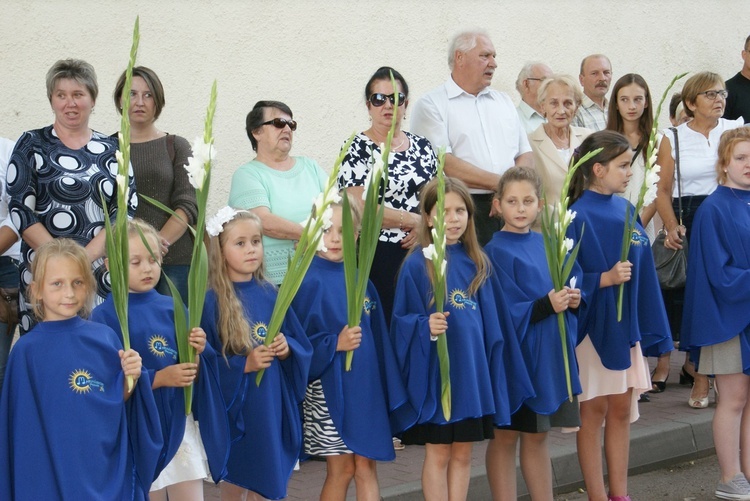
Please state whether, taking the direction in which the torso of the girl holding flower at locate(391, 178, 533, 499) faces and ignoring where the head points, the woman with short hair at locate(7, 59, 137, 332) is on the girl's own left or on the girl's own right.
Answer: on the girl's own right

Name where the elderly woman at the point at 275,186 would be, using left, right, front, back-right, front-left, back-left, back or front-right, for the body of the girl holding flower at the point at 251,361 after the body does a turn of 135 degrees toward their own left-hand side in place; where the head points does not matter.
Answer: front

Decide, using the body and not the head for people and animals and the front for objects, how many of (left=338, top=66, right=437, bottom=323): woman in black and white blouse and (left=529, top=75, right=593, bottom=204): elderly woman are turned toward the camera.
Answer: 2

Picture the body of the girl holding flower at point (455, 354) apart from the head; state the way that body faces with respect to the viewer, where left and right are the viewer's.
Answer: facing the viewer

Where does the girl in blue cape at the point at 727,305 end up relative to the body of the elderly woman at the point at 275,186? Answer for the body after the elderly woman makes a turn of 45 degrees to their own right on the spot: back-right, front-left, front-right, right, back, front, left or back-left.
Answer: left

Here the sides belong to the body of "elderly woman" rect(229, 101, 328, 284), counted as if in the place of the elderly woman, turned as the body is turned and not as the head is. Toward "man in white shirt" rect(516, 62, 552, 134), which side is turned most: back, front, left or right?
left

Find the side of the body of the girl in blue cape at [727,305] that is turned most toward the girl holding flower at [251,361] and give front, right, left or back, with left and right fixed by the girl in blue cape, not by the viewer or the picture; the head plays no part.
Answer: right

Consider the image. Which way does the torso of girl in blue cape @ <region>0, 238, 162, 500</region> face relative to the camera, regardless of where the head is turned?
toward the camera

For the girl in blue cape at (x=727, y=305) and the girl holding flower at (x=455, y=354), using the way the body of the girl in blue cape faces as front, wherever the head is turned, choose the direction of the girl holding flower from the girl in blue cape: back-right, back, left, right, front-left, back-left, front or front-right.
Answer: right

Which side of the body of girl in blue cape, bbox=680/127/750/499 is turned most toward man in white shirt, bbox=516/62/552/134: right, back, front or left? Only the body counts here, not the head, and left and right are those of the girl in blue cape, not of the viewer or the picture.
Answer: back

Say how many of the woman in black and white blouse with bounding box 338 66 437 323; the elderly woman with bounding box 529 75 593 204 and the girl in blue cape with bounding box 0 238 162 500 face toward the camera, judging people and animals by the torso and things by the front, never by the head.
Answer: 3
